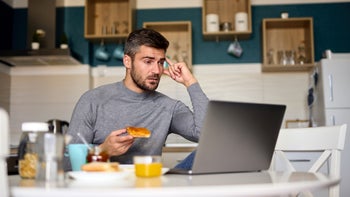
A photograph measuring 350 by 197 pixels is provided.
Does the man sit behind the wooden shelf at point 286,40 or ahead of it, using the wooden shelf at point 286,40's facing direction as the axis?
ahead

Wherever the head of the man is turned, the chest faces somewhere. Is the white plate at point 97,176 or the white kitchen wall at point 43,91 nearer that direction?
the white plate

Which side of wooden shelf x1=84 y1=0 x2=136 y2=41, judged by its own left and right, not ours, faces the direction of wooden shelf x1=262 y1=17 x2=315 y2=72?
left

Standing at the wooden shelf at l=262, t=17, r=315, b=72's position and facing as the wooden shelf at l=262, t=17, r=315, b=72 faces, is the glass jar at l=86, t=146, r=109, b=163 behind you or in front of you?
in front

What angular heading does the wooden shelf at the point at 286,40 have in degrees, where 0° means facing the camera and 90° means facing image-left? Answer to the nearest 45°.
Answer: approximately 0°
